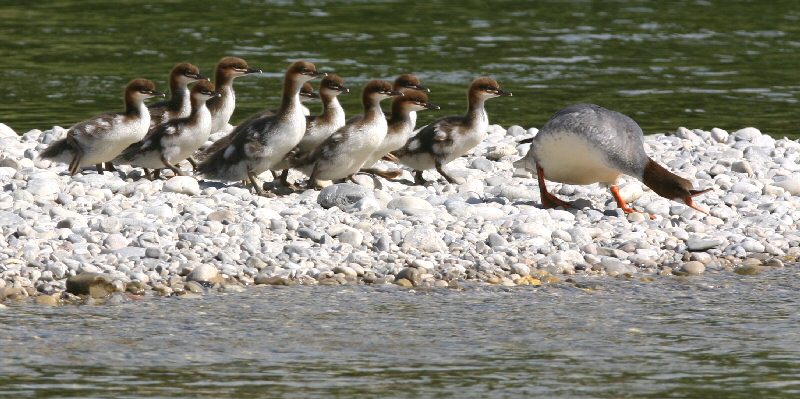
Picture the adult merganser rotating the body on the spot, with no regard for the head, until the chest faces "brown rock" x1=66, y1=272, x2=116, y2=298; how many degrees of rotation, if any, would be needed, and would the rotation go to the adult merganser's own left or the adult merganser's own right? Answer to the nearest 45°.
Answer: approximately 135° to the adult merganser's own right

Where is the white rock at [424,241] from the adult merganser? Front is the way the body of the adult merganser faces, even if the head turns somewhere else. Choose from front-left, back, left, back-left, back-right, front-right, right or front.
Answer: back-right

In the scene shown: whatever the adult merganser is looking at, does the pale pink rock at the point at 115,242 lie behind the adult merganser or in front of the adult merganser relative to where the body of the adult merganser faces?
behind

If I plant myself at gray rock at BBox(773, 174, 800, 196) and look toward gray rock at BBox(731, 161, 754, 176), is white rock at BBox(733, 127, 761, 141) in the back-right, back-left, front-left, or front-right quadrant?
front-right

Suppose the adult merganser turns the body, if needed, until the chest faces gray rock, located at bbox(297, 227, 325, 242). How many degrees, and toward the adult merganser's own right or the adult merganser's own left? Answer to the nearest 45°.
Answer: approximately 135° to the adult merganser's own right

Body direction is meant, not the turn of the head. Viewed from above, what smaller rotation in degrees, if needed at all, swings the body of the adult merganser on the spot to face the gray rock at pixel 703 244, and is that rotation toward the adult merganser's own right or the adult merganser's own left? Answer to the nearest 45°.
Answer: approximately 45° to the adult merganser's own right

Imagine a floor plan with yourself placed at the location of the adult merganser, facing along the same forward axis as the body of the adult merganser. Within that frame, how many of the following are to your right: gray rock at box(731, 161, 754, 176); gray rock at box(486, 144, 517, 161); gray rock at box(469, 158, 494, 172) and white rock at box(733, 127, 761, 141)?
0

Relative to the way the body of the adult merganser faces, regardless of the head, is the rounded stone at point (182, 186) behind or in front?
behind

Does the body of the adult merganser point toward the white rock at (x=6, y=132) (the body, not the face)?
no

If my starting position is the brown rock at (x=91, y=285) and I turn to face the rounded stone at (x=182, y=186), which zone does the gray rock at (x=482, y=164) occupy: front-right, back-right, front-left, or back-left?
front-right

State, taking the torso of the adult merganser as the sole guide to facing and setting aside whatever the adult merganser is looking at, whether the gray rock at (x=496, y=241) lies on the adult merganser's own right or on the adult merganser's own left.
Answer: on the adult merganser's own right

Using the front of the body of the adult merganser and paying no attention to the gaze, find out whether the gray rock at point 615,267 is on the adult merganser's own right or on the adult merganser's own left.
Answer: on the adult merganser's own right

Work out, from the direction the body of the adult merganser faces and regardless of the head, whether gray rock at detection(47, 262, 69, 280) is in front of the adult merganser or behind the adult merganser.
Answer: behind

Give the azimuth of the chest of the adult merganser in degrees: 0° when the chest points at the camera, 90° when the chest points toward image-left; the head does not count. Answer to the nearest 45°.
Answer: approximately 270°

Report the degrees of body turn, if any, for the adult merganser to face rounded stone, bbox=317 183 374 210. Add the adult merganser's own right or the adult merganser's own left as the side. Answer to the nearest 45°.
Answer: approximately 180°

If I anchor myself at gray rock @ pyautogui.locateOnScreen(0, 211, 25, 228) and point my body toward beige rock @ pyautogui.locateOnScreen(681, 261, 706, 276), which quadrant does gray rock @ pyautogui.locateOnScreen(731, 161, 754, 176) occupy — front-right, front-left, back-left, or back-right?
front-left

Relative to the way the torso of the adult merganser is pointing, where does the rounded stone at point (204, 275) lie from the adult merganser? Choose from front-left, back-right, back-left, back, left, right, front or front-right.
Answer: back-right

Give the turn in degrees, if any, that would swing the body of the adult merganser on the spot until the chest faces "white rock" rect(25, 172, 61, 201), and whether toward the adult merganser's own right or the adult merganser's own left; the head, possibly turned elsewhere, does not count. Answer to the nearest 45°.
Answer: approximately 180°

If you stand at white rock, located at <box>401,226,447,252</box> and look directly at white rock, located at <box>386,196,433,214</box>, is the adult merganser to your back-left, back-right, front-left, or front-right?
front-right
